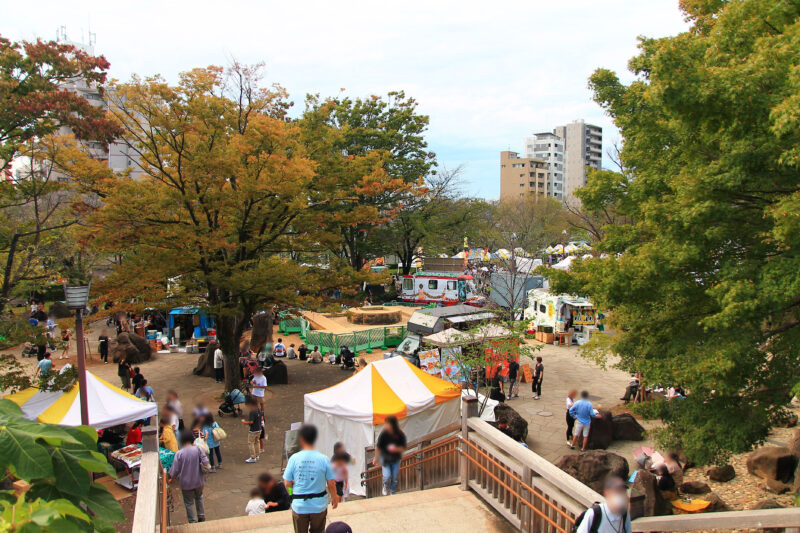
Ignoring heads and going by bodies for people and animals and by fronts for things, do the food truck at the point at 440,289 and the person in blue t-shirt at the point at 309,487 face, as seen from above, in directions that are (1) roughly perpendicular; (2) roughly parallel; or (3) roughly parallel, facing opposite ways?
roughly perpendicular

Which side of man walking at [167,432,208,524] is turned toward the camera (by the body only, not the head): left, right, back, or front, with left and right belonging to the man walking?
back

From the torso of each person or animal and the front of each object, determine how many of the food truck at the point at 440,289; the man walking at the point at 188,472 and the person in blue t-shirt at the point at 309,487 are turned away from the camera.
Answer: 2

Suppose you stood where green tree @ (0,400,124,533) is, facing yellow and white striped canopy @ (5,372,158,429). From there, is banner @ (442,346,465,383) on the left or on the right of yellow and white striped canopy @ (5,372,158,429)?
right

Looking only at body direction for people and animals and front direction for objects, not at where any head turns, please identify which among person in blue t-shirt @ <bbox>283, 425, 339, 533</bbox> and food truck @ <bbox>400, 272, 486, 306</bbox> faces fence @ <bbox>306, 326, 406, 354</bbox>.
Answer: the person in blue t-shirt

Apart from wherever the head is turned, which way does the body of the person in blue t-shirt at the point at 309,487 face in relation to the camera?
away from the camera
